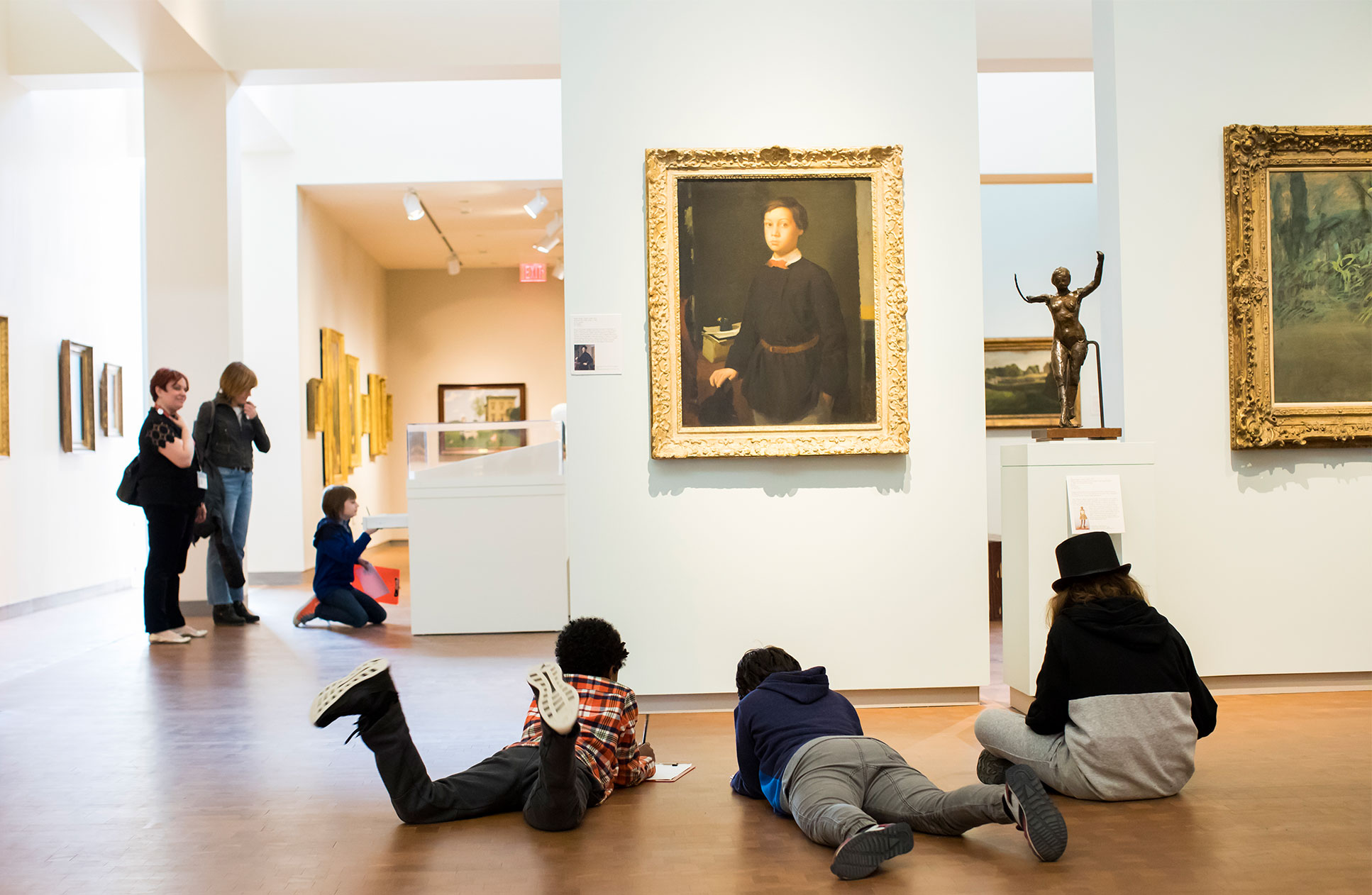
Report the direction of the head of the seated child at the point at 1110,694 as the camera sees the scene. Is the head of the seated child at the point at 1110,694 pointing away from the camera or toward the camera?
away from the camera

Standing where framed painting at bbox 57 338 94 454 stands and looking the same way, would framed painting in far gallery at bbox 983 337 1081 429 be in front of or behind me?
in front

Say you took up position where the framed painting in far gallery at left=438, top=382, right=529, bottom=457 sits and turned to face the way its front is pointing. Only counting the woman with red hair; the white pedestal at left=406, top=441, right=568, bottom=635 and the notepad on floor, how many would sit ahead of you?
3

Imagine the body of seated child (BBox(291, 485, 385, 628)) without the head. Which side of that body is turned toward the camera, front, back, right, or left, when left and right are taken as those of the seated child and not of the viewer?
right

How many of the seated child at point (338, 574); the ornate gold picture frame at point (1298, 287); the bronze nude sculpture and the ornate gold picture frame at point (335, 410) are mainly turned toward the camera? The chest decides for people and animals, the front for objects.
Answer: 2

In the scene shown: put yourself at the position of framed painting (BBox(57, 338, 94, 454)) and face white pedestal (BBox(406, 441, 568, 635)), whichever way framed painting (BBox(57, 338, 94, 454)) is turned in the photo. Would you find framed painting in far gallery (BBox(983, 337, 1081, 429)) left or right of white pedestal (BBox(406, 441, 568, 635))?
left

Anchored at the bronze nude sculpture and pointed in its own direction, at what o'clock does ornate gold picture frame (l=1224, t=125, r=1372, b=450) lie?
The ornate gold picture frame is roughly at 8 o'clock from the bronze nude sculpture.

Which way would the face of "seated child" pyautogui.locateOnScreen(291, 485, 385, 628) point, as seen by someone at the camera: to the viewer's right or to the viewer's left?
to the viewer's right

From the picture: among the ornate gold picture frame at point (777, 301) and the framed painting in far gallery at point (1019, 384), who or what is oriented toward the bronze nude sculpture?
the framed painting in far gallery

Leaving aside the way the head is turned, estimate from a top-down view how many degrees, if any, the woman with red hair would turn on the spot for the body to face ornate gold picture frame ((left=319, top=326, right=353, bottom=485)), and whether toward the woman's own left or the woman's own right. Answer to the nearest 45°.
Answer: approximately 90° to the woman's own left

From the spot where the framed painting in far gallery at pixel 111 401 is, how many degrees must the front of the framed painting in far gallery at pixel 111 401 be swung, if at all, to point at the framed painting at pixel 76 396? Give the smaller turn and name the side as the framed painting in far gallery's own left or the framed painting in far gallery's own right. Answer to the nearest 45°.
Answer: approximately 45° to the framed painting in far gallery's own right

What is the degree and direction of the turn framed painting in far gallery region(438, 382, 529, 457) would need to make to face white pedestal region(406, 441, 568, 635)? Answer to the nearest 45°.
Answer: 0° — it already faces it

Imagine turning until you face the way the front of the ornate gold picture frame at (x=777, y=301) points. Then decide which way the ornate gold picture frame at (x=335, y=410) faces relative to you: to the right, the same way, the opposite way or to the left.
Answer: to the left

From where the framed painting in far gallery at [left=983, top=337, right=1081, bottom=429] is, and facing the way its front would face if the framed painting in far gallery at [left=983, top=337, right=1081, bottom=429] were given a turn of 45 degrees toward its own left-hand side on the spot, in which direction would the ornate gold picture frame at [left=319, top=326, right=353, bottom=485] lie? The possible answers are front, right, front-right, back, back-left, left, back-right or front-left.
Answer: back-right

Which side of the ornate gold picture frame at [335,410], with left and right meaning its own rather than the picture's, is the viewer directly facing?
right
